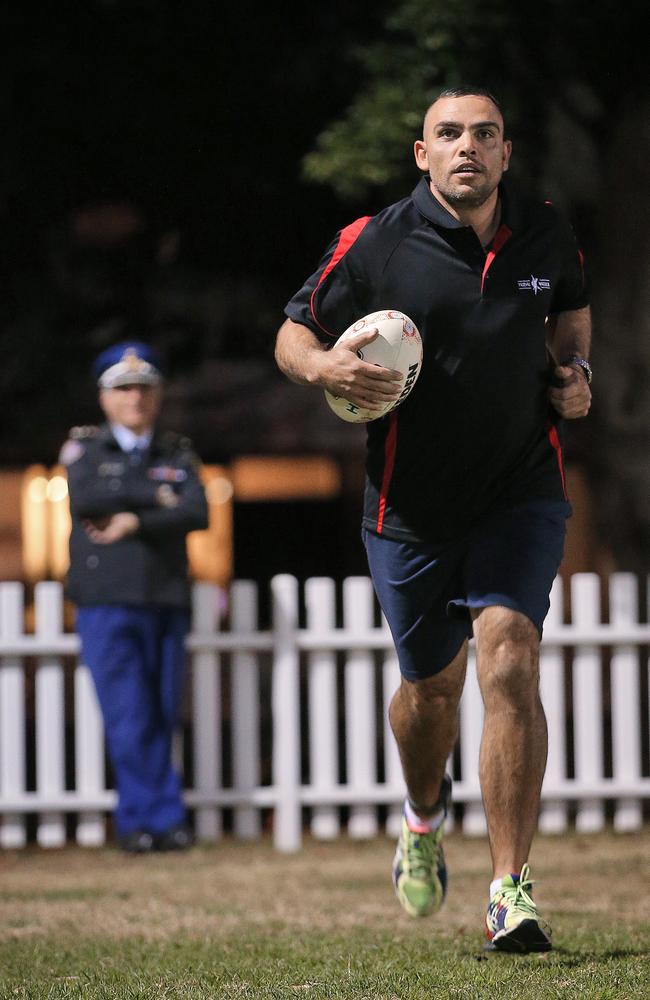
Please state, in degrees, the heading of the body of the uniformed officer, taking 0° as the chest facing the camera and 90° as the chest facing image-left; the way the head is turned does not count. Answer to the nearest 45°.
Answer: approximately 0°
